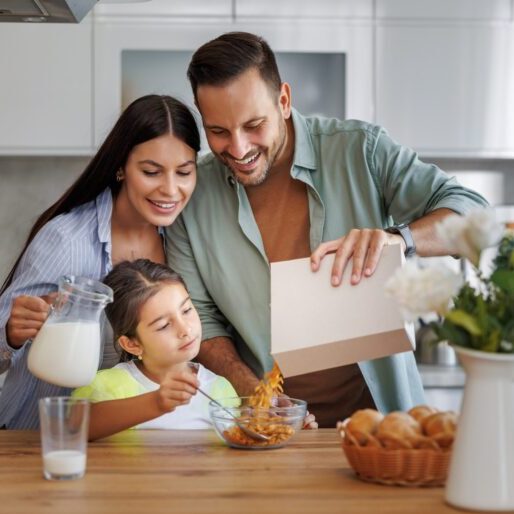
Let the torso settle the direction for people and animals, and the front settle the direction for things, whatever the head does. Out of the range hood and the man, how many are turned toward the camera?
2

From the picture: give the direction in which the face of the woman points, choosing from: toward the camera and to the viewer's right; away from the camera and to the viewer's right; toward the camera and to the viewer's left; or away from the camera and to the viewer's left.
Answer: toward the camera and to the viewer's right

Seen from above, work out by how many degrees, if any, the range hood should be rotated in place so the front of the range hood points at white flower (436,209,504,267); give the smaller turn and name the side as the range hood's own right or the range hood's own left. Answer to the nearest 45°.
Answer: approximately 45° to the range hood's own left
